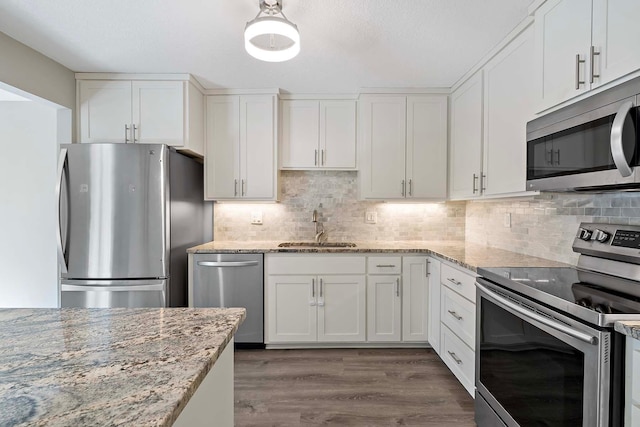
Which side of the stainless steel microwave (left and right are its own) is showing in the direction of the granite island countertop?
front

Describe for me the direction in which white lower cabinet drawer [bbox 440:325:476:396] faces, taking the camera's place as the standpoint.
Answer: facing the viewer and to the left of the viewer

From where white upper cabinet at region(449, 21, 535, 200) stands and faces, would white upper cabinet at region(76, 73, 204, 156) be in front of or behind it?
in front

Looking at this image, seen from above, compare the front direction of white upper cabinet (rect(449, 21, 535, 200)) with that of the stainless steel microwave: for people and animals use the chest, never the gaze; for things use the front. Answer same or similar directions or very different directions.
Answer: same or similar directions

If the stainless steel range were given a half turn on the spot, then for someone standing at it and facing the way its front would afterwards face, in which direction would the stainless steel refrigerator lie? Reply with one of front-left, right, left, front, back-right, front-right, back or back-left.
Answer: back-left

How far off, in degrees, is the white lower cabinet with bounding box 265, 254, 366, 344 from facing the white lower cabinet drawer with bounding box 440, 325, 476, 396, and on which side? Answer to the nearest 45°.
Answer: approximately 45° to its left

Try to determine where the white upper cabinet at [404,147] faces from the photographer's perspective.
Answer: facing the viewer

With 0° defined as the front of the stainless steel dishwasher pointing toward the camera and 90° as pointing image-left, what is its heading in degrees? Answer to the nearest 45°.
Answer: approximately 0°

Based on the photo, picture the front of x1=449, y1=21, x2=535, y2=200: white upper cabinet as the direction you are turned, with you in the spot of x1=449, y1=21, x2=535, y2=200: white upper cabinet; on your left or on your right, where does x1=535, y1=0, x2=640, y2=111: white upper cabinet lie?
on your left

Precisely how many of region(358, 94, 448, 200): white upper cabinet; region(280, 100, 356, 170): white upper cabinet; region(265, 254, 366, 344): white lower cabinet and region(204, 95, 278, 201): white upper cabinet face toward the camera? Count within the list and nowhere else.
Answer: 4

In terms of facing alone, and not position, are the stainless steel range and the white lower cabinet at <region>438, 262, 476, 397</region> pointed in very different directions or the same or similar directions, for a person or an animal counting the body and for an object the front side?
same or similar directions

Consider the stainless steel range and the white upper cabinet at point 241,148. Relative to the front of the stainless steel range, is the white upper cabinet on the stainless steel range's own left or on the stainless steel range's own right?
on the stainless steel range's own right

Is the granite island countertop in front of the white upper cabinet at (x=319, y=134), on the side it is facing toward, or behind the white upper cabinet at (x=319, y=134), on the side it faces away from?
in front
